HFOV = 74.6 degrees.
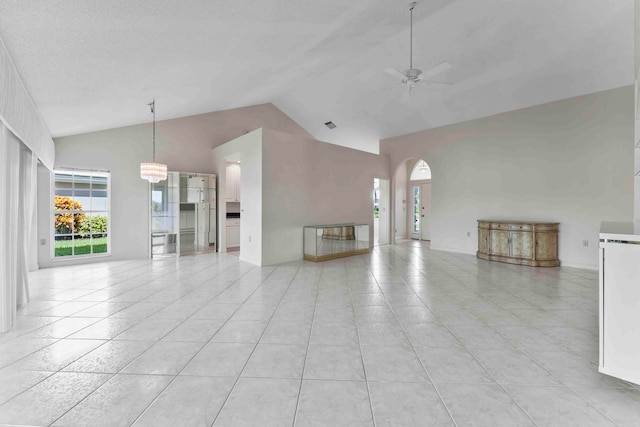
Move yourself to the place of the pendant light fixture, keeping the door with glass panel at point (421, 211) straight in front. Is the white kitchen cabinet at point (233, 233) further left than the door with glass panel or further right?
left

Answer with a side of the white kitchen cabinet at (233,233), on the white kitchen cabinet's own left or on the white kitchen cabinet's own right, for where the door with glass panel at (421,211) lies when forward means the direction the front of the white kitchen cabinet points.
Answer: on the white kitchen cabinet's own left

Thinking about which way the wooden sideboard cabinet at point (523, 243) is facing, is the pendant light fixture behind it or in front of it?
in front

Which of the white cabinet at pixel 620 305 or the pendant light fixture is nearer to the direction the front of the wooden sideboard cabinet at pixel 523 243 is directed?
the pendant light fixture

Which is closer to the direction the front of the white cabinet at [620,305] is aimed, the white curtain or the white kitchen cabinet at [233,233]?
the white curtain

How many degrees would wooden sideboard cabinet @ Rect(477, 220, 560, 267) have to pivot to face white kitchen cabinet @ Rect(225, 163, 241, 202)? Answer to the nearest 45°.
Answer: approximately 45° to its right

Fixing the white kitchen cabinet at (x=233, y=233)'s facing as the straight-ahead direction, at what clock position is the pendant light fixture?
The pendant light fixture is roughly at 1 o'clock from the white kitchen cabinet.

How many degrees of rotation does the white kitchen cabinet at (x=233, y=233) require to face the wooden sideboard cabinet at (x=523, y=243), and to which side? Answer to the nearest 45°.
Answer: approximately 45° to its left

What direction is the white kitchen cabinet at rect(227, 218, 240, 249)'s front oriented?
toward the camera

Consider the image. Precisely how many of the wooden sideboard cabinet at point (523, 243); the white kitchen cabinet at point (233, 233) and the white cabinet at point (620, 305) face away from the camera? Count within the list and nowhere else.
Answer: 0

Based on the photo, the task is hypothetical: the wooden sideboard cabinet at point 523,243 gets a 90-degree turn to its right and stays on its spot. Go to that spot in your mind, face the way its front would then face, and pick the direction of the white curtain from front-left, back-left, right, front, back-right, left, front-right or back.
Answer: left
